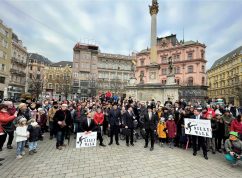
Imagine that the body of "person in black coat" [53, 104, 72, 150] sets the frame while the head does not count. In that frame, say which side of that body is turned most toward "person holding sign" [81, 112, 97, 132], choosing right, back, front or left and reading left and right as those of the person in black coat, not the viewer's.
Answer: left

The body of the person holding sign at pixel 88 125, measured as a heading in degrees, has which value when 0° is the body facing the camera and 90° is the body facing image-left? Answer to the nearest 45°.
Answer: approximately 0°

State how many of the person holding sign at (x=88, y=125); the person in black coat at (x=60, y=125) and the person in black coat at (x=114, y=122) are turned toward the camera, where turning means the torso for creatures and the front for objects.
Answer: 3

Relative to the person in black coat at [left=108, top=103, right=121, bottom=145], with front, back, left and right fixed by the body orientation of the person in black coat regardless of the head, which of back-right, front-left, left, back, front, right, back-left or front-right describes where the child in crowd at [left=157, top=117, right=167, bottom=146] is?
left

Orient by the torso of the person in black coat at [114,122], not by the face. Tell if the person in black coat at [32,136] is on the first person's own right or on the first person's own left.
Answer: on the first person's own right

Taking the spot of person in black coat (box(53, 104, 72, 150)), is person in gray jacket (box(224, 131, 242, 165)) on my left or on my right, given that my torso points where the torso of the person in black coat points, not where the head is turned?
on my left

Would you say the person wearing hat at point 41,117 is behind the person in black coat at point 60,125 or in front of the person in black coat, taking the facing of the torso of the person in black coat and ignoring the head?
behind

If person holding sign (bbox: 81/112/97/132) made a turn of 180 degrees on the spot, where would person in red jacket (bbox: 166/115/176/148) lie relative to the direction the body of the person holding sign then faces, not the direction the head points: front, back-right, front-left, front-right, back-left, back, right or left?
right

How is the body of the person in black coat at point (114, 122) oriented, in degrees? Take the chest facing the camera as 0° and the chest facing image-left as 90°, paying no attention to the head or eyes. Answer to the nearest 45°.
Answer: approximately 0°

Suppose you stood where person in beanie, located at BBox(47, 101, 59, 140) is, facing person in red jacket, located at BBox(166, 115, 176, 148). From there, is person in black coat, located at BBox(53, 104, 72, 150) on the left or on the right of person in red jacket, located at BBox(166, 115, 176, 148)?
right

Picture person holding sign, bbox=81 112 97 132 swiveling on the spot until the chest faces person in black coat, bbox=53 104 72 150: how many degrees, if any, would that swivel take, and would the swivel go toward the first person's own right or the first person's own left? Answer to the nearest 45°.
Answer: approximately 90° to the first person's own right
